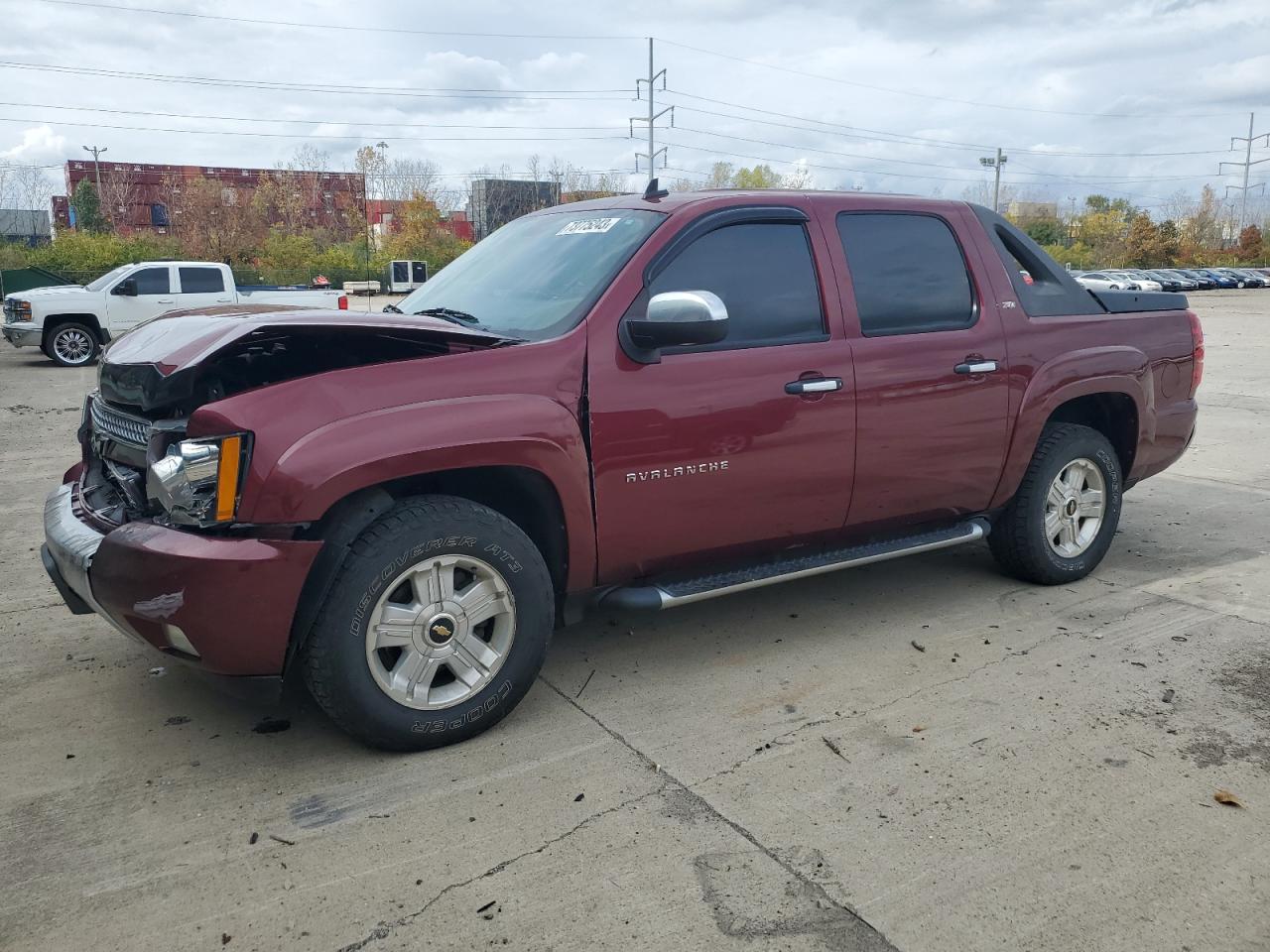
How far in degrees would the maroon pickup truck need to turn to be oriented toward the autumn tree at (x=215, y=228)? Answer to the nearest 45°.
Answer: approximately 135° to its right

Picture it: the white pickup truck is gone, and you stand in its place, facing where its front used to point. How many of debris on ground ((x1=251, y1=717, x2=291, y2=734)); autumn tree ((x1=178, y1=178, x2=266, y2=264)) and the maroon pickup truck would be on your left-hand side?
2

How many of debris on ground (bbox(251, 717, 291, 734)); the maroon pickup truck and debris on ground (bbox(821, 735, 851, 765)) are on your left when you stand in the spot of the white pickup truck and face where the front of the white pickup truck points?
3

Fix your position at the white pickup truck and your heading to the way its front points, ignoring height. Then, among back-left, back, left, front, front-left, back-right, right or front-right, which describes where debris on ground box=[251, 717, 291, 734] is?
left

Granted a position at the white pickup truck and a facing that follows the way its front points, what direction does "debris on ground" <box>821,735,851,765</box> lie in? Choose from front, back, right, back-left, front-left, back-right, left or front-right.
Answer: left

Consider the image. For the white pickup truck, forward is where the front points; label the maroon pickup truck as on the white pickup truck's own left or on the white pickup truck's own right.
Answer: on the white pickup truck's own left

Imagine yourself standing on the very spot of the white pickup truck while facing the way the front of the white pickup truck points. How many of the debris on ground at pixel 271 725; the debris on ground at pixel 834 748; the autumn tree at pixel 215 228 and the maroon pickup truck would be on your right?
1

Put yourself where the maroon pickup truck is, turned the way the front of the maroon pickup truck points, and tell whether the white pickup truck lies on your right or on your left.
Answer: on your right

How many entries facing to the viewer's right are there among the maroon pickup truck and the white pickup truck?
0

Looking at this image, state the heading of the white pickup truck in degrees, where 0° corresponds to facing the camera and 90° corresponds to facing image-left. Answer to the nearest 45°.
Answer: approximately 90°

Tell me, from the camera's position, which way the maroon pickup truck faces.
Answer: facing the viewer and to the left of the viewer

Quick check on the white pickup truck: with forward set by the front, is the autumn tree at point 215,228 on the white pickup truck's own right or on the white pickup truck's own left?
on the white pickup truck's own right
